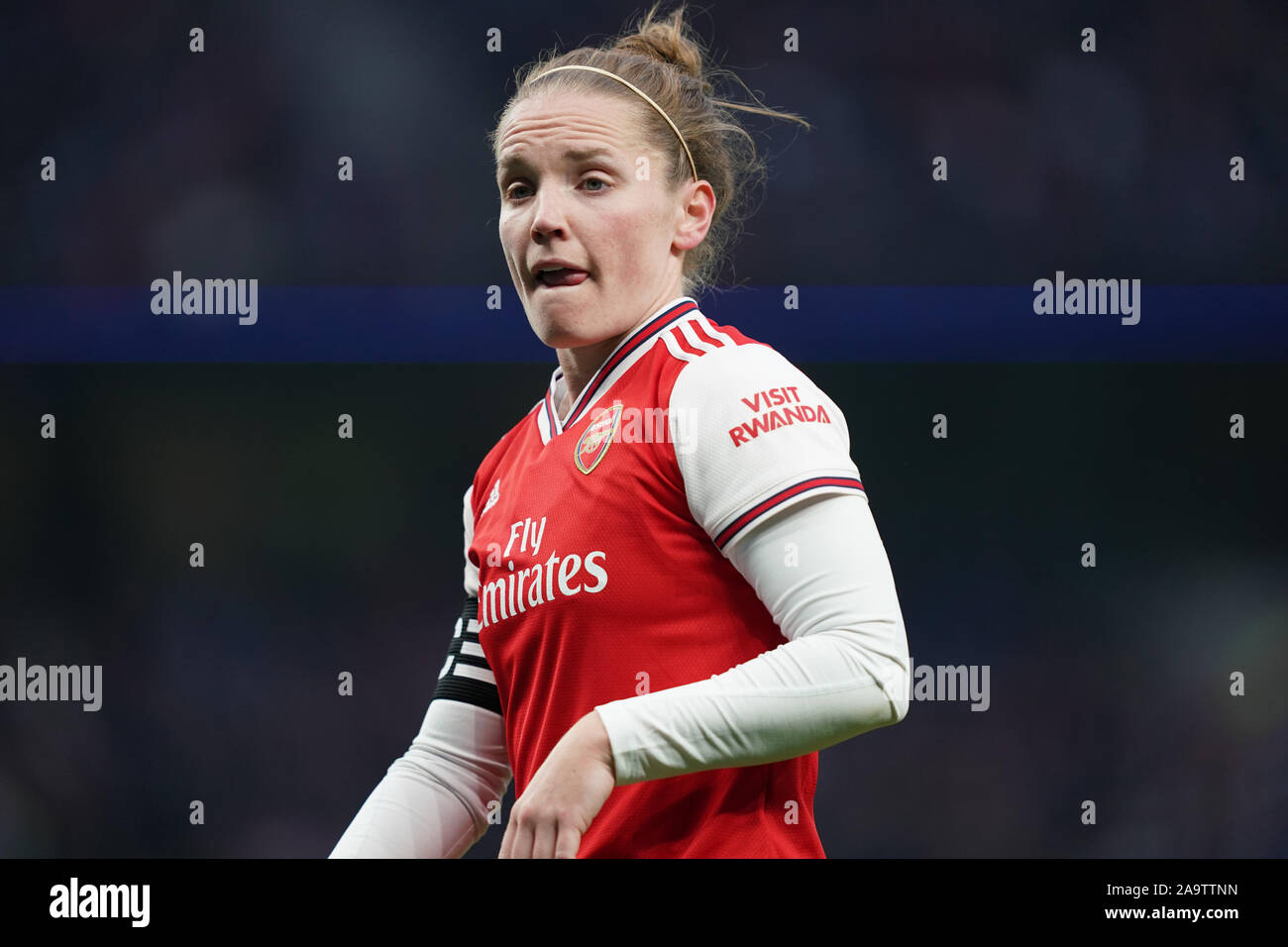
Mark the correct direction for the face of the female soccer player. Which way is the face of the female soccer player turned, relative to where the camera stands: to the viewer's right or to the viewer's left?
to the viewer's left

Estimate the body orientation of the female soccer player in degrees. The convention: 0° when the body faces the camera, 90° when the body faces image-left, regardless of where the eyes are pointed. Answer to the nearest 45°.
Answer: approximately 45°
